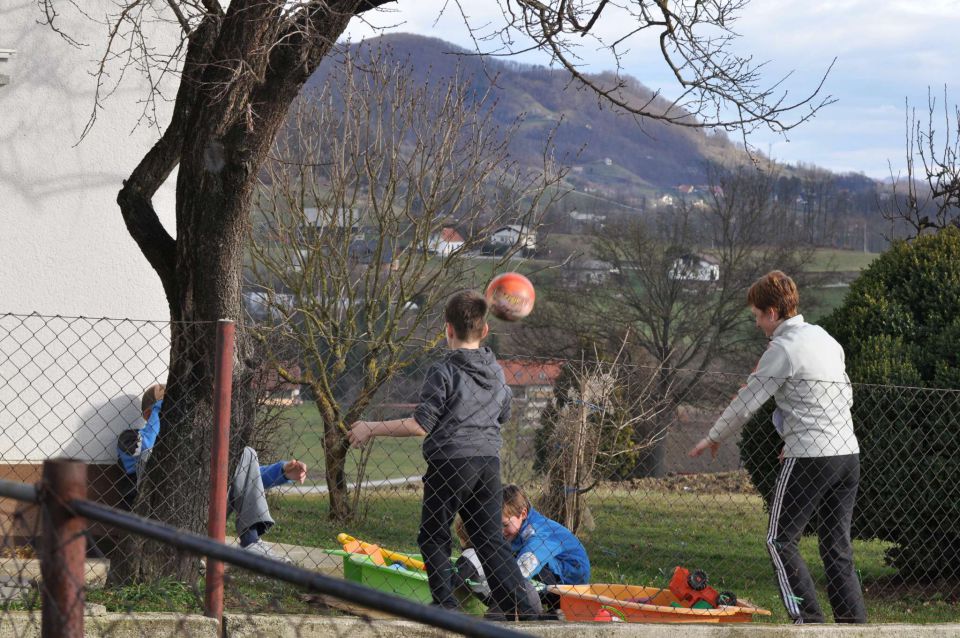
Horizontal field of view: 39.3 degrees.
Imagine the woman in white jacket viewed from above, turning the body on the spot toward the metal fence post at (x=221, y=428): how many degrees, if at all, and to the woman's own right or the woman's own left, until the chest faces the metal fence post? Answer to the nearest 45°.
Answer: approximately 90° to the woman's own left

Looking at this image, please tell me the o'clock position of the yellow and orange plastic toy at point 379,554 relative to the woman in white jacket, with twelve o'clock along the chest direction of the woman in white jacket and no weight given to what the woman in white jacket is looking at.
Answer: The yellow and orange plastic toy is roughly at 11 o'clock from the woman in white jacket.

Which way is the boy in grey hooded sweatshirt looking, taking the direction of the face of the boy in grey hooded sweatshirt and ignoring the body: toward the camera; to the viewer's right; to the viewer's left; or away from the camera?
away from the camera

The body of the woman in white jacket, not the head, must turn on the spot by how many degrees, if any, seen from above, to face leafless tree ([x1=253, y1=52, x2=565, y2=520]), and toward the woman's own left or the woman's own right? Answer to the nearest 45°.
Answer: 0° — they already face it

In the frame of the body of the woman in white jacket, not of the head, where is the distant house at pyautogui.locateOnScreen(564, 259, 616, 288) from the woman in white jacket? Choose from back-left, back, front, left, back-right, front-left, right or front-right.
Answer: front-right

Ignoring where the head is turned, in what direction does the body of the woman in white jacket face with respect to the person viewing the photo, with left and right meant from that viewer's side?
facing away from the viewer and to the left of the viewer

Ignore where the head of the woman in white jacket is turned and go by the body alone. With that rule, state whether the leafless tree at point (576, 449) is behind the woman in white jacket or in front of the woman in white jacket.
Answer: in front

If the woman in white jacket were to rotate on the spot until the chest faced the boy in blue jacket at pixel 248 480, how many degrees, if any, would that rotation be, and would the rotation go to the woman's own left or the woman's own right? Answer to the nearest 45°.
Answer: approximately 45° to the woman's own left

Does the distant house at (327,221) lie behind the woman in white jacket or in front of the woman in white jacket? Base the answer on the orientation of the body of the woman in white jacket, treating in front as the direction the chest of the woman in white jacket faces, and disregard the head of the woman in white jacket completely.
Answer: in front

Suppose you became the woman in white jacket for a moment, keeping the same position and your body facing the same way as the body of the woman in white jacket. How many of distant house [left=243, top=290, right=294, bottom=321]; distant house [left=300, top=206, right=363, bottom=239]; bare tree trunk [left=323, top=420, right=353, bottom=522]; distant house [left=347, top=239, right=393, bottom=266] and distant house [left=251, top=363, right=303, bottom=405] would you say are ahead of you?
5
